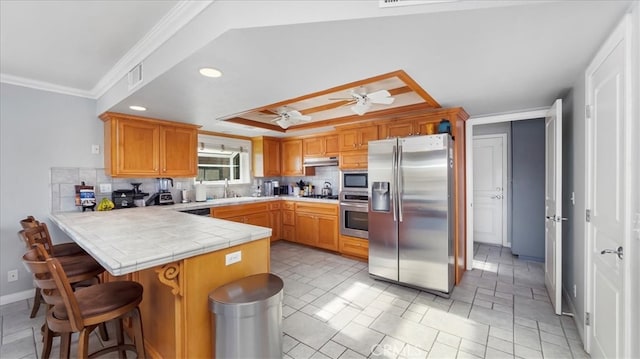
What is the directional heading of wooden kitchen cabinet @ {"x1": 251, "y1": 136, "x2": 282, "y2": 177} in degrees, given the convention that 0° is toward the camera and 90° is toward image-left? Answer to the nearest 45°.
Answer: approximately 315°

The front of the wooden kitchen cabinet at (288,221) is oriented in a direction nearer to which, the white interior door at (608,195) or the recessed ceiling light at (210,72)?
the recessed ceiling light

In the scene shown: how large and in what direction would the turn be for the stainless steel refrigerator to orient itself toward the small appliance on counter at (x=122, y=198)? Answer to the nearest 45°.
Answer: approximately 45° to its right

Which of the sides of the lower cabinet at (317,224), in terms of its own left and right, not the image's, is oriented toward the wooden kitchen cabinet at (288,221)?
right

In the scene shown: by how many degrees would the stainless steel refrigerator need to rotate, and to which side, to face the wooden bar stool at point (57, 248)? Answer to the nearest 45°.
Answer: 0° — it already faces it

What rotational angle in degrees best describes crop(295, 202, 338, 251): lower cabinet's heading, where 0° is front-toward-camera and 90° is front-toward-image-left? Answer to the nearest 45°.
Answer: approximately 45°
